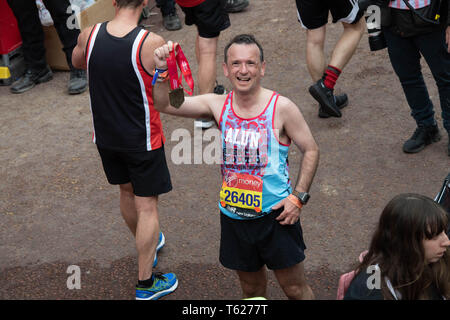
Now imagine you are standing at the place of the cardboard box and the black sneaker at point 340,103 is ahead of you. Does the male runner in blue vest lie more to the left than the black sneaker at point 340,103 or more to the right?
right

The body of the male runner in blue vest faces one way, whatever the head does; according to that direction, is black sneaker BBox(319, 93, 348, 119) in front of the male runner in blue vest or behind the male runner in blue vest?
behind

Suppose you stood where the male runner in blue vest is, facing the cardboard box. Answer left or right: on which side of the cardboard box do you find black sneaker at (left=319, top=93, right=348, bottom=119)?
right

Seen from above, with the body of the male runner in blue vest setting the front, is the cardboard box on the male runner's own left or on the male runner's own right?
on the male runner's own right

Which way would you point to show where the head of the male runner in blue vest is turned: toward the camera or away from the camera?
toward the camera

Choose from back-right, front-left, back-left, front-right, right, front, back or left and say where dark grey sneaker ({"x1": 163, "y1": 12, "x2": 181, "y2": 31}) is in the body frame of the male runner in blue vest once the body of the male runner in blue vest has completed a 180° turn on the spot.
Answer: front-left
